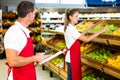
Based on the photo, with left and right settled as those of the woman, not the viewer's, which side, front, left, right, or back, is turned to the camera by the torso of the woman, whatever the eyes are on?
right

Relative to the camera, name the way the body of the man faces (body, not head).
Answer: to the viewer's right

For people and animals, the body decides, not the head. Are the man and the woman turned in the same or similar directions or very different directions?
same or similar directions

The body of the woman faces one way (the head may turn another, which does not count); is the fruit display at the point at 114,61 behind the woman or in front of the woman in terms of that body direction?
in front

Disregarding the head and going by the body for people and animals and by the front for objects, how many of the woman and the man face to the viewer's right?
2

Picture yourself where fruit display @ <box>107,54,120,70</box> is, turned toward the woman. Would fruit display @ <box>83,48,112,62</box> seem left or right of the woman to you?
right

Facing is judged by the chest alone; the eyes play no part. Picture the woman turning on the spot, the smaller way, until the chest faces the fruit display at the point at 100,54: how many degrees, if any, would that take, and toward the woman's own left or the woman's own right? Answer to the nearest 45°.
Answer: approximately 45° to the woman's own left

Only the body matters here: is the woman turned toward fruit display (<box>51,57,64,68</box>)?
no

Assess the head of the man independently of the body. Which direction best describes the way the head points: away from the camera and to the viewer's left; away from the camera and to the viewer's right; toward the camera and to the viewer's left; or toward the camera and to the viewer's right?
away from the camera and to the viewer's right
